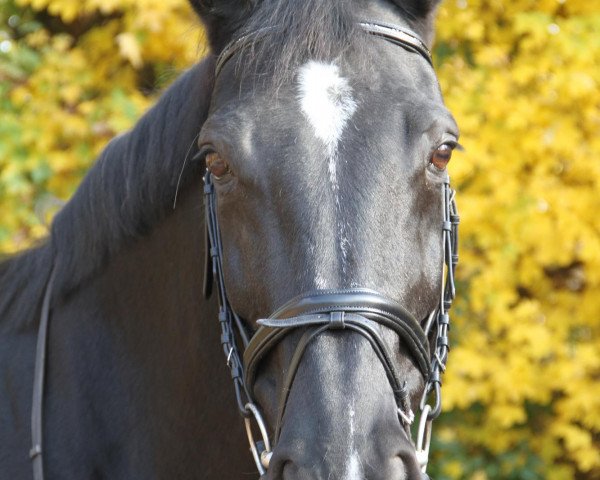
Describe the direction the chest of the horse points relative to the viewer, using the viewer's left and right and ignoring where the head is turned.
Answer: facing the viewer and to the right of the viewer
